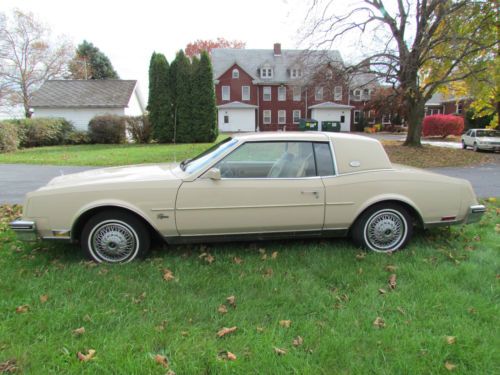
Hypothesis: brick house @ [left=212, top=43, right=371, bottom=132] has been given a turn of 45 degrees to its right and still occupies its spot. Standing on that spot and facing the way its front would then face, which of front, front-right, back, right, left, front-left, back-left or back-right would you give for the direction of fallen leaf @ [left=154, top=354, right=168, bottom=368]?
front-left

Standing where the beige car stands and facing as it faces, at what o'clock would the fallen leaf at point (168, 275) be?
The fallen leaf is roughly at 11 o'clock from the beige car.

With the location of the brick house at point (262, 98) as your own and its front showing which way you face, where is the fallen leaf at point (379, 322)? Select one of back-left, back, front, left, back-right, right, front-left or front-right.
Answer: front

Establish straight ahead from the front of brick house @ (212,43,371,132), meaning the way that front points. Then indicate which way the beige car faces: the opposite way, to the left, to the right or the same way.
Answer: to the right

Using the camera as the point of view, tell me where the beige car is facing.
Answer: facing to the left of the viewer

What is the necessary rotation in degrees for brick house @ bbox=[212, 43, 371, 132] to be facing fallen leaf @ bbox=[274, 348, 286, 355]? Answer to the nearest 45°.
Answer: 0° — it already faces it

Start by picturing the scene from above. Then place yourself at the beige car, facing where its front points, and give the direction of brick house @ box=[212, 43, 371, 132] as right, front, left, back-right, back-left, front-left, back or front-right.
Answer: right

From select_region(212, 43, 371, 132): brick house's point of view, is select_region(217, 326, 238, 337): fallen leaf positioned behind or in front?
in front

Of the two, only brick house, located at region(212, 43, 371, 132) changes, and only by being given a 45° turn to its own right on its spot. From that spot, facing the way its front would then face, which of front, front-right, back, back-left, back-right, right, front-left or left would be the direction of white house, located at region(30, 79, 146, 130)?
front

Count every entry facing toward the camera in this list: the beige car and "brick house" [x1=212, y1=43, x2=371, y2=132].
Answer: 1

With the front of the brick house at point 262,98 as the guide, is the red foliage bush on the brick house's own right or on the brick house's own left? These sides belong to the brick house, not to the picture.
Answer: on the brick house's own left

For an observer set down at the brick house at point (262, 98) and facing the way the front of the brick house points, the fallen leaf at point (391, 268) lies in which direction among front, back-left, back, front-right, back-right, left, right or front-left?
front

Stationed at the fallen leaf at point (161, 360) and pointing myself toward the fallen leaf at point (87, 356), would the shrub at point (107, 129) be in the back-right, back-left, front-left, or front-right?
front-right

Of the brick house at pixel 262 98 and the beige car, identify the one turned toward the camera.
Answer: the brick house

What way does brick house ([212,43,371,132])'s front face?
toward the camera

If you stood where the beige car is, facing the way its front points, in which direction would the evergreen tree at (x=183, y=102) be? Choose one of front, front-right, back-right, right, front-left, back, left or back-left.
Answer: right

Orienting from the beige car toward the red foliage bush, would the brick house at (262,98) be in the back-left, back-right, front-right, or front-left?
front-left

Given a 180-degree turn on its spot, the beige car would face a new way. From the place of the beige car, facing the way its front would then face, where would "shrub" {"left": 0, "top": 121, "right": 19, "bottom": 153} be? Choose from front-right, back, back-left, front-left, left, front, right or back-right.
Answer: back-left
